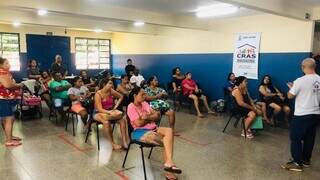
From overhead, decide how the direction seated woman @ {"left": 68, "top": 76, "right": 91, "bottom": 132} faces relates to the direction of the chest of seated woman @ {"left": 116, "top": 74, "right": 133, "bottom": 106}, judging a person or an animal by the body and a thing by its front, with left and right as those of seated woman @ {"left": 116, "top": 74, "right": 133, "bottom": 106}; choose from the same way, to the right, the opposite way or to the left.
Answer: the same way

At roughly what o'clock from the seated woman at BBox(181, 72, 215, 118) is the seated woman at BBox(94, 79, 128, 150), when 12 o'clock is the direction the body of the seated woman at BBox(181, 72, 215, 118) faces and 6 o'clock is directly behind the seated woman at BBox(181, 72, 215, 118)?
the seated woman at BBox(94, 79, 128, 150) is roughly at 2 o'clock from the seated woman at BBox(181, 72, 215, 118).

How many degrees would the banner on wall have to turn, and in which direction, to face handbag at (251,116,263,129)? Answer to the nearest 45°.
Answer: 0° — it already faces it

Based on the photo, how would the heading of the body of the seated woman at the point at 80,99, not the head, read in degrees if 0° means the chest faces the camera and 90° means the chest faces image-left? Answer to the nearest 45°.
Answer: approximately 315°

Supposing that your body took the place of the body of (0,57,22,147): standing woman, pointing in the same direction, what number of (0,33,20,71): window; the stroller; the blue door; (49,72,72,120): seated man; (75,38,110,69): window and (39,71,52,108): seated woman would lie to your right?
0

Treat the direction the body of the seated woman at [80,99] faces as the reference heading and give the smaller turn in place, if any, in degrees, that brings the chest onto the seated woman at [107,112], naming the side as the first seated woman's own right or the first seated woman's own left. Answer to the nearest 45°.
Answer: approximately 45° to the first seated woman's own right

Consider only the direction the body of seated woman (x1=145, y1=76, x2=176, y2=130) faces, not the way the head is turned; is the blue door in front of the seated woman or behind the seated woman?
behind

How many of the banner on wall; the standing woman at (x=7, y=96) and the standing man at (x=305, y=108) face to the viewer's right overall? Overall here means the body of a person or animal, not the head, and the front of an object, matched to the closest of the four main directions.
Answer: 1

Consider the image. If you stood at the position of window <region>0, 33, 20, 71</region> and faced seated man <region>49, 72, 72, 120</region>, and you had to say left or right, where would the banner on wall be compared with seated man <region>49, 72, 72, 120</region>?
left

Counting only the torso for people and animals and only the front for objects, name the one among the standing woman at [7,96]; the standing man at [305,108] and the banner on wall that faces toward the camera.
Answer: the banner on wall

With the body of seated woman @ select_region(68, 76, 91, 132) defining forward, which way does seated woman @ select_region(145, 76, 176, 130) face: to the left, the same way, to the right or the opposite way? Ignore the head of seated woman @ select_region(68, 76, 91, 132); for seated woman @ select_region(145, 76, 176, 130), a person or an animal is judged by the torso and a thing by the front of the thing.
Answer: the same way

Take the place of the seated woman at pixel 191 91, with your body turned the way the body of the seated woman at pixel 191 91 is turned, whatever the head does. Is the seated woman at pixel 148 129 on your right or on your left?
on your right

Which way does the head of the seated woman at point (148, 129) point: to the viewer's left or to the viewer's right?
to the viewer's right

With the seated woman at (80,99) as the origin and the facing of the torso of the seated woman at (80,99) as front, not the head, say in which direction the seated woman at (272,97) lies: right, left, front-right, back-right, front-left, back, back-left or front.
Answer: front-left

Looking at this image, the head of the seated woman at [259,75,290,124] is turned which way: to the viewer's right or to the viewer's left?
to the viewer's right

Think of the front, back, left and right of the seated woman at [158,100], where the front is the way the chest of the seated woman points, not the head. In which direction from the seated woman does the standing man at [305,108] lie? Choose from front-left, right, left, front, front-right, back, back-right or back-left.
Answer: front

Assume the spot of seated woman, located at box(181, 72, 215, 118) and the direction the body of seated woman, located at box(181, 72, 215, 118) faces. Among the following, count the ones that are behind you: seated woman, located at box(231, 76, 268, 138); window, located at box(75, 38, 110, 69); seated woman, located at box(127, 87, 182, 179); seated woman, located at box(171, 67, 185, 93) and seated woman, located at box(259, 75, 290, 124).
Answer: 2

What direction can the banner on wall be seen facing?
toward the camera

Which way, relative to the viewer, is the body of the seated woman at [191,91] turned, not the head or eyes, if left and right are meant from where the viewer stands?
facing the viewer and to the right of the viewer

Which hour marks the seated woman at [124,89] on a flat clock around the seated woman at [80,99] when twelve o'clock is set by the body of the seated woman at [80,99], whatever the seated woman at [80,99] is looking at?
the seated woman at [124,89] is roughly at 10 o'clock from the seated woman at [80,99].

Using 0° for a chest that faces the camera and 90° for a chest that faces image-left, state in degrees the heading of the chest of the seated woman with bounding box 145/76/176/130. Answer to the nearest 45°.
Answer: approximately 315°

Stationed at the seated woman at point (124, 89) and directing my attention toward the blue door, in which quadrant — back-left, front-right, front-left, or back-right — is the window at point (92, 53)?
front-right
